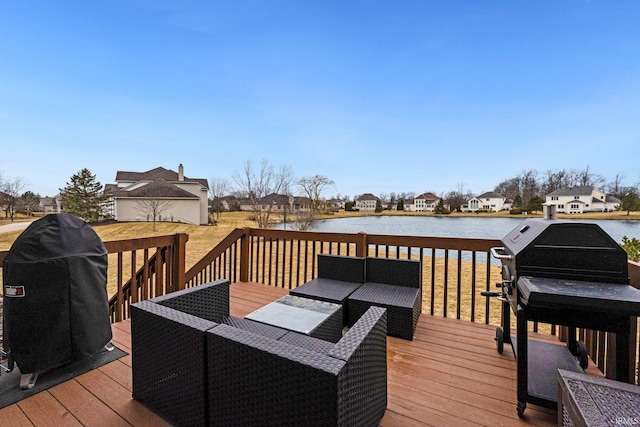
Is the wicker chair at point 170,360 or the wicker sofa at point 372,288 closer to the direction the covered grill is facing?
the wicker chair

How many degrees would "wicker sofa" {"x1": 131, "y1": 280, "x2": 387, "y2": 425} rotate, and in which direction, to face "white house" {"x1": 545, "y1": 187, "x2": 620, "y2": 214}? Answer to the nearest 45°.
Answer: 0° — it already faces it

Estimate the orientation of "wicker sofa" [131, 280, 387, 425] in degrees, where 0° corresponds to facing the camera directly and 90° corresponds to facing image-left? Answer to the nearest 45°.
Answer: approximately 225°

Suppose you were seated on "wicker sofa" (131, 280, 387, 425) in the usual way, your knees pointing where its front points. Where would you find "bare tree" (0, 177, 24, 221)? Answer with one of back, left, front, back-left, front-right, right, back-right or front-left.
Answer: left

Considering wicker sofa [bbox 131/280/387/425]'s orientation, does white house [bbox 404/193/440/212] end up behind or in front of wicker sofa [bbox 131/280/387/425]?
in front

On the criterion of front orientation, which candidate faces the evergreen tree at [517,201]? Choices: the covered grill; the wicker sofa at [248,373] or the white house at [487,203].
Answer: the wicker sofa
